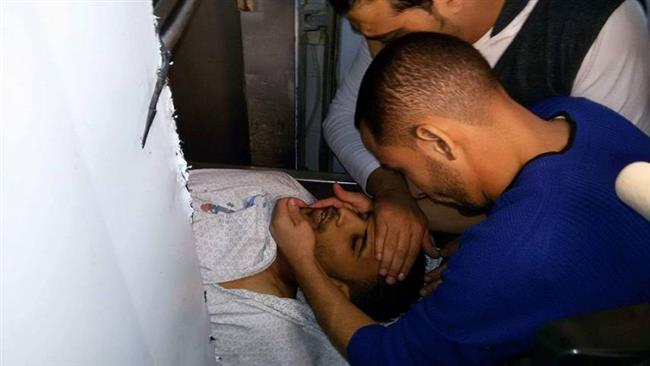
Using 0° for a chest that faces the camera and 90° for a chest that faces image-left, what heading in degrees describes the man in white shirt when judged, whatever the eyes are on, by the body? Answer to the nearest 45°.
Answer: approximately 45°

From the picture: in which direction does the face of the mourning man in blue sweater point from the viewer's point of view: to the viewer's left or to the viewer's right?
to the viewer's left
